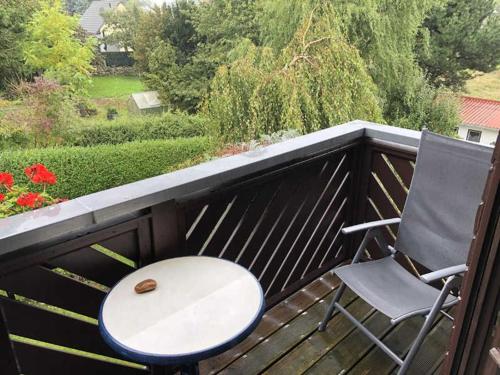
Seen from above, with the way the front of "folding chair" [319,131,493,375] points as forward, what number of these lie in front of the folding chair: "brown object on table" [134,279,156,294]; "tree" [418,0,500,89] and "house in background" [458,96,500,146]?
1

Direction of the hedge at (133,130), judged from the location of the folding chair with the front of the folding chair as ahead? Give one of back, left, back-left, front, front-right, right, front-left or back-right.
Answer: right

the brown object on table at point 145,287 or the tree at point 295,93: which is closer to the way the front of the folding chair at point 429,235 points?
the brown object on table

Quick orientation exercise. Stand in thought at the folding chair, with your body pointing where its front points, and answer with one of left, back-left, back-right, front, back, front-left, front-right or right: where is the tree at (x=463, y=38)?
back-right

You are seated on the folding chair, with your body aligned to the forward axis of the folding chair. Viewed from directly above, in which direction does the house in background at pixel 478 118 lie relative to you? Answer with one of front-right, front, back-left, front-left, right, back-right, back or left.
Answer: back-right

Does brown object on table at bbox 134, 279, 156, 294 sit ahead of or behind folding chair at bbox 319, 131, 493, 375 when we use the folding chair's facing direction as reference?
ahead

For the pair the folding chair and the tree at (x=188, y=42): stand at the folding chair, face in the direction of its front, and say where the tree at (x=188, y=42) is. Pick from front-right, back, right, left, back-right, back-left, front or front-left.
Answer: right

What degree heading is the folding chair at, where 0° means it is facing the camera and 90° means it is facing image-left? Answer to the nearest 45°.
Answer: approximately 45°

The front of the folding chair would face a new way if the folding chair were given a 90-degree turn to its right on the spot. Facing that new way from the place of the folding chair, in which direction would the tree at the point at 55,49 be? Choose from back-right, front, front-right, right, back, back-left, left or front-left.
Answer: front

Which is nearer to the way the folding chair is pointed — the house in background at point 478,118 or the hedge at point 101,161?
the hedge

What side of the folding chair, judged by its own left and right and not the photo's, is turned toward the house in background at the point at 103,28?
right

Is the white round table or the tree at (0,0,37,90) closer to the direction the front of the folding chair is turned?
the white round table

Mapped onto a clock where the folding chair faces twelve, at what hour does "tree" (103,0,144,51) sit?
The tree is roughly at 3 o'clock from the folding chair.

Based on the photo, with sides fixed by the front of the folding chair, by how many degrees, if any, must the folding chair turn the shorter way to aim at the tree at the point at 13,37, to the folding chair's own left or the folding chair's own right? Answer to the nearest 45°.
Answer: approximately 90° to the folding chair's own right

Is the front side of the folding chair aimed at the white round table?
yes

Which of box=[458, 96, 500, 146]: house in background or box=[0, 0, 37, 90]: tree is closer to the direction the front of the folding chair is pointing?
the tree
